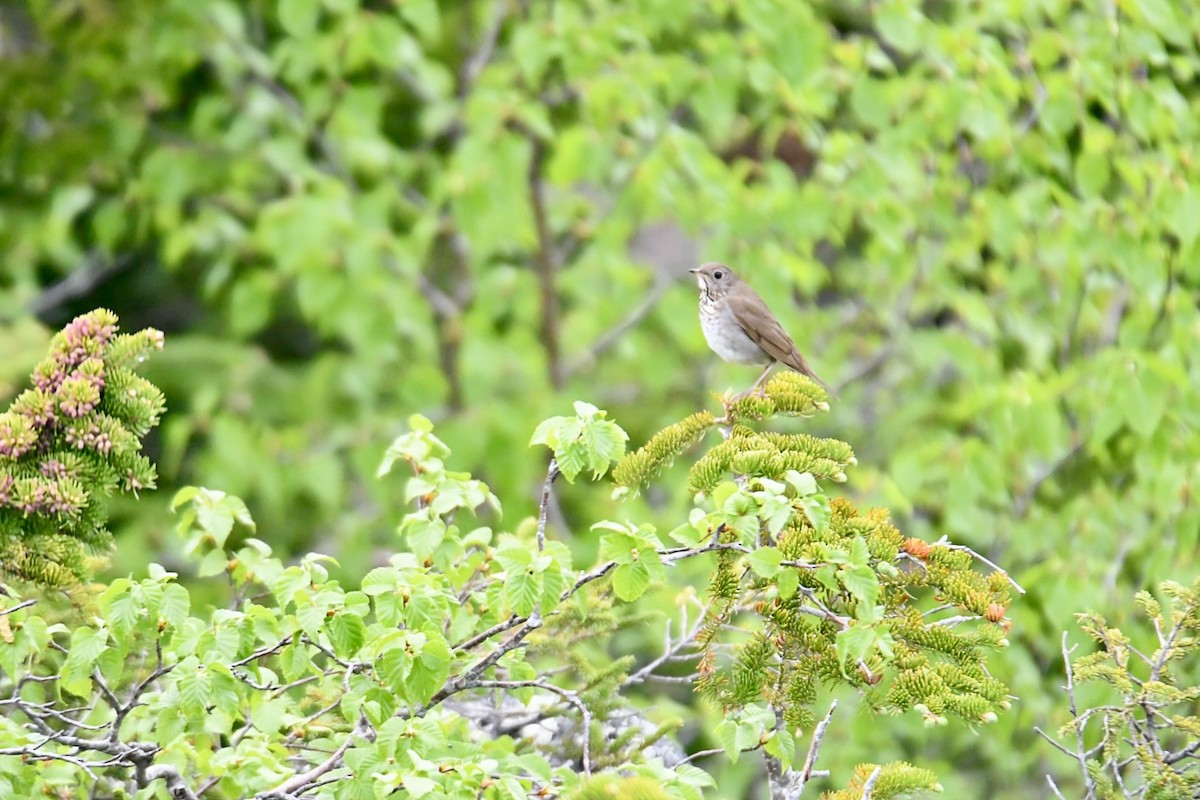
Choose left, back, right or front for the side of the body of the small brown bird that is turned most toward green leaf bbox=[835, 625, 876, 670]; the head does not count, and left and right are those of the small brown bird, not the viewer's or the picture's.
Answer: left

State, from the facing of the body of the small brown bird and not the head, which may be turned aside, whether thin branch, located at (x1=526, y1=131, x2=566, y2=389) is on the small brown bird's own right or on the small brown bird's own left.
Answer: on the small brown bird's own right

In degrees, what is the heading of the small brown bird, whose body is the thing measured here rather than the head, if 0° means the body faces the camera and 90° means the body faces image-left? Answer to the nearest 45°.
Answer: approximately 90°
